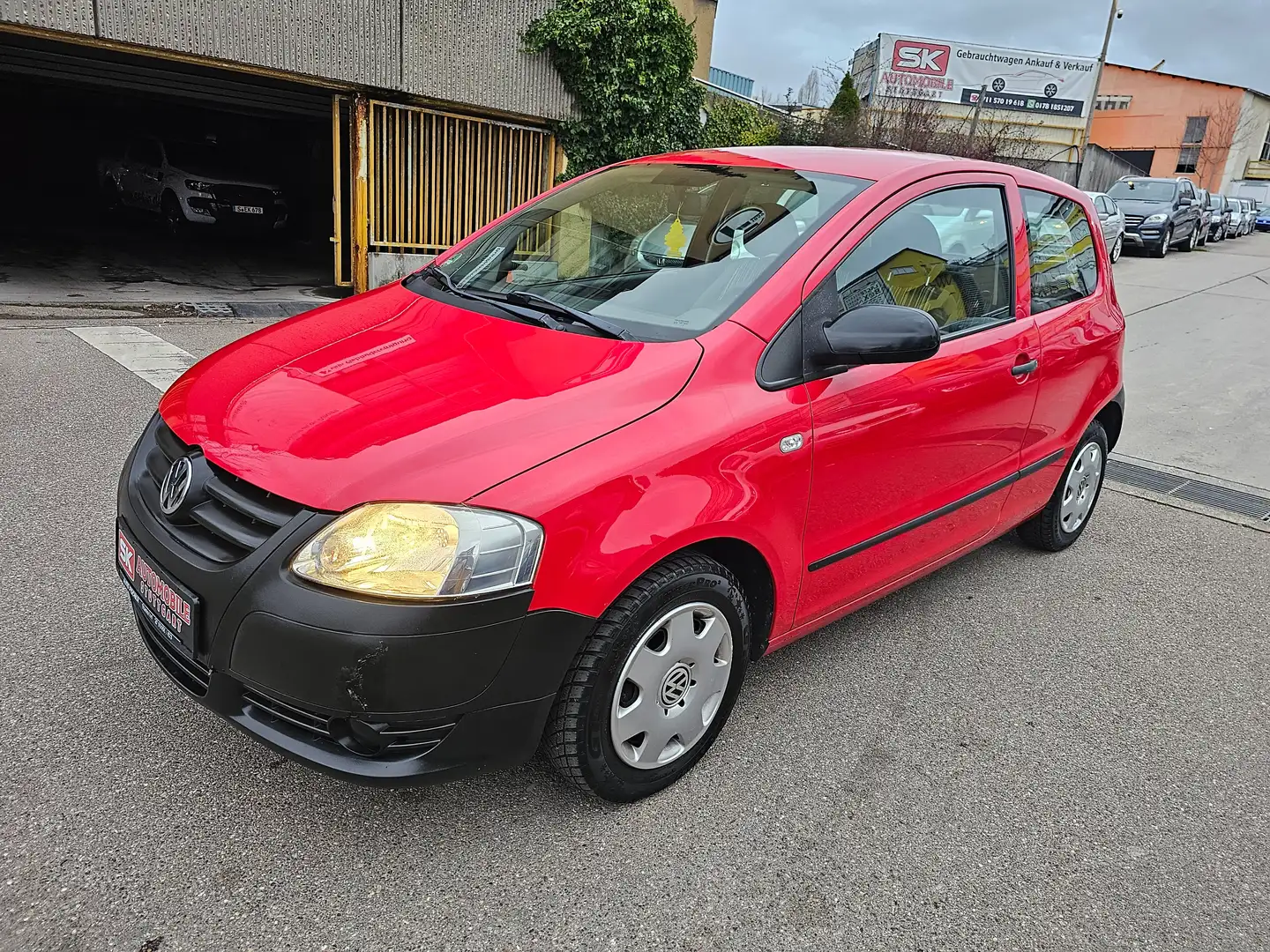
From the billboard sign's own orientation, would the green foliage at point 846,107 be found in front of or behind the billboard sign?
in front

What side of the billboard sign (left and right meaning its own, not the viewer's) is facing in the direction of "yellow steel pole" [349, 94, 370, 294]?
front

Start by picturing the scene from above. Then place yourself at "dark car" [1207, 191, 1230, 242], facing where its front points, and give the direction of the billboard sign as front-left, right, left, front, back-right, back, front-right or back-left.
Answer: right

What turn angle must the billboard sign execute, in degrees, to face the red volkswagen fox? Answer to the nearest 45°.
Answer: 0° — it already faces it

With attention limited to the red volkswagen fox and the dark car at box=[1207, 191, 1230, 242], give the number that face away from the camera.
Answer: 0

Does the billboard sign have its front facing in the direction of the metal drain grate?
yes

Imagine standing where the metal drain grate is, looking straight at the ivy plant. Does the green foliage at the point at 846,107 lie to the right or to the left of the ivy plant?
right

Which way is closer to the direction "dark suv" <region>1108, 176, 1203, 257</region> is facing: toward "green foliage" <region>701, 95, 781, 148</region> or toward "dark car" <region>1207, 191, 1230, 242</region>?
the green foliage

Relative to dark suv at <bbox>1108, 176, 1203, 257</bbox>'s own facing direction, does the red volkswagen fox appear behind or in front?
in front
